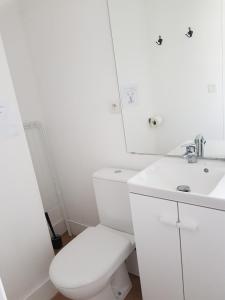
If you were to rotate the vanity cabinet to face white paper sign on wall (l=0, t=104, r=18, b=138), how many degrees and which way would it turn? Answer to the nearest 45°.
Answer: approximately 45° to its right

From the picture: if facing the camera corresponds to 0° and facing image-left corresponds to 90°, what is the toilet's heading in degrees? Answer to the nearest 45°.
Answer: approximately 45°

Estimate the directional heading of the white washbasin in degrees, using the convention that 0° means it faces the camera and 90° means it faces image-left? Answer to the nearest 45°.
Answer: approximately 45°
